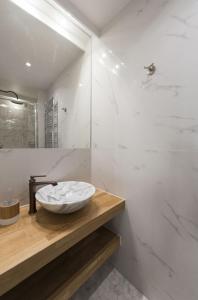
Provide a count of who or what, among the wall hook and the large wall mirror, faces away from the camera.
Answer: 0

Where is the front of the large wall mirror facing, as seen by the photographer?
facing the viewer and to the right of the viewer

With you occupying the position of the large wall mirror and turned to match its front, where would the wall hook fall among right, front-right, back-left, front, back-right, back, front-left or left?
front

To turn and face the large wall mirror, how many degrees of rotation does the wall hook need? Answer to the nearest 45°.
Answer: approximately 45° to its right
